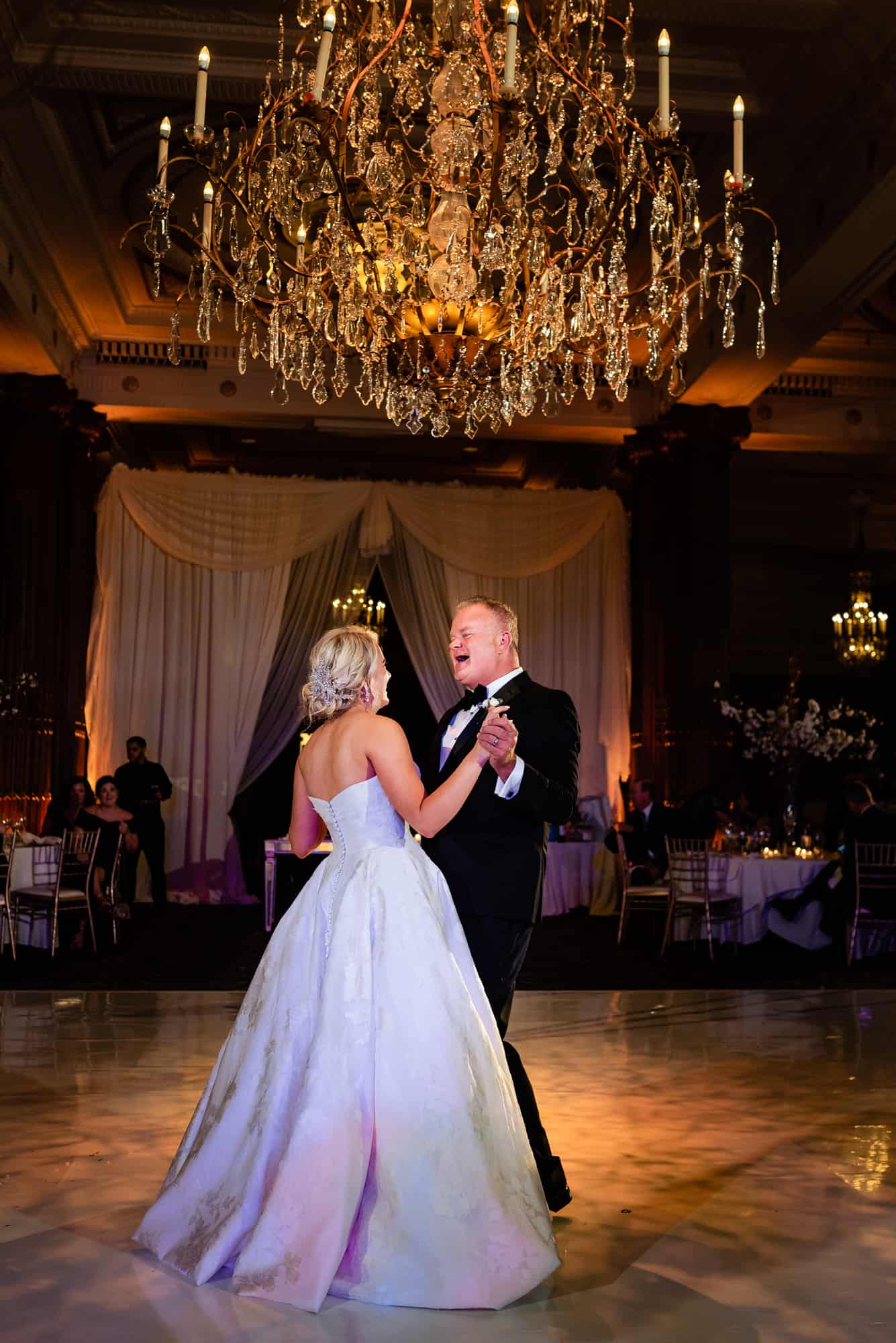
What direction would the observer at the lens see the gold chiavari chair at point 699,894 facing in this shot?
facing away from the viewer and to the right of the viewer

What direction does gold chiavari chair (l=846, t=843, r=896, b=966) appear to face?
away from the camera

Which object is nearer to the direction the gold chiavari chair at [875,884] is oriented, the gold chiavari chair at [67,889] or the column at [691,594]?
the column

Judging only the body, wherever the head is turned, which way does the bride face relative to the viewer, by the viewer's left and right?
facing away from the viewer and to the right of the viewer

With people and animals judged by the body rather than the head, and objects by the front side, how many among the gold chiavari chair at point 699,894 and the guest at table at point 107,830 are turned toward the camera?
1

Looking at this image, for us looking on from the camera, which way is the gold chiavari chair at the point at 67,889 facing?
facing away from the viewer and to the left of the viewer

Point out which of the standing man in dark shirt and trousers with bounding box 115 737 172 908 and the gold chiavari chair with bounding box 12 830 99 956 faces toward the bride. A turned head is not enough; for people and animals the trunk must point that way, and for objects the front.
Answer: the standing man in dark shirt and trousers

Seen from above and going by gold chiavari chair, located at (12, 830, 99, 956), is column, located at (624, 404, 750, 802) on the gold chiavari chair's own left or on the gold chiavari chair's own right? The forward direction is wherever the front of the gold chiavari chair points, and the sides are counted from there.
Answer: on the gold chiavari chair's own right

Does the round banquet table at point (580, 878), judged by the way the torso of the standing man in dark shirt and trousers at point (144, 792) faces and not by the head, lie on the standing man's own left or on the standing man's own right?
on the standing man's own left

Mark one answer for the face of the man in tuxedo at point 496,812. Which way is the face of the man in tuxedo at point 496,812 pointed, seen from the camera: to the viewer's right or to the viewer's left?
to the viewer's left

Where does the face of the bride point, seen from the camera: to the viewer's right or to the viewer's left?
to the viewer's right

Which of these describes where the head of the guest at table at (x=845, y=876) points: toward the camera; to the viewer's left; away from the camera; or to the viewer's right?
to the viewer's left
